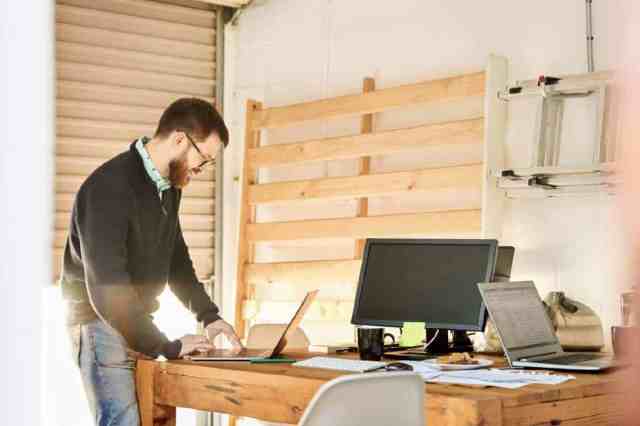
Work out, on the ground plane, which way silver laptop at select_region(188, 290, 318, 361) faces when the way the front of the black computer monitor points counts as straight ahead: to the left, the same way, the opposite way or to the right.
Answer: to the right

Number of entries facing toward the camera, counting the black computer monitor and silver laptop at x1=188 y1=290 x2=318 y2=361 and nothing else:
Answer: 1

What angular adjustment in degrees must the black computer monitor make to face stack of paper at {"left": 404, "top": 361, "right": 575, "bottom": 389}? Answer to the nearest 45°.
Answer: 0° — it already faces it

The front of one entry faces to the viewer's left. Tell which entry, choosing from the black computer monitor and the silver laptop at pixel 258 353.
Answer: the silver laptop

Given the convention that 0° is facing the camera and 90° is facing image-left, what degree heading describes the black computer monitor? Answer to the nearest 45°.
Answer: approximately 0°

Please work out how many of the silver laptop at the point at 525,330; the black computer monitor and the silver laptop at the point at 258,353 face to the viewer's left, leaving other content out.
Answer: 1

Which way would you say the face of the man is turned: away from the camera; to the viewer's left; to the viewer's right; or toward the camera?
to the viewer's right

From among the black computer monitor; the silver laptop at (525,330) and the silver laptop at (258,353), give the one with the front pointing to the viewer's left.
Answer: the silver laptop at (258,353)

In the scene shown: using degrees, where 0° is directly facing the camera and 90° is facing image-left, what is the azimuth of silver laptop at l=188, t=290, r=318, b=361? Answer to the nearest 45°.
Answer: approximately 90°
